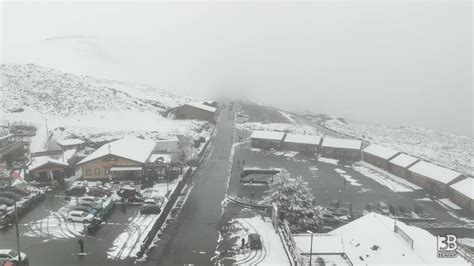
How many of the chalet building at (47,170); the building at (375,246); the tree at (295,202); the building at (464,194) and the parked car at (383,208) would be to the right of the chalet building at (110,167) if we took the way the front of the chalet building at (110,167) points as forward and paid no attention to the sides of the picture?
1

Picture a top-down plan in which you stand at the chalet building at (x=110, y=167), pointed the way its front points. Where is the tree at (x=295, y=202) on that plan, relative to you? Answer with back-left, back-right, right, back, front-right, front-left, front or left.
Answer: front-left

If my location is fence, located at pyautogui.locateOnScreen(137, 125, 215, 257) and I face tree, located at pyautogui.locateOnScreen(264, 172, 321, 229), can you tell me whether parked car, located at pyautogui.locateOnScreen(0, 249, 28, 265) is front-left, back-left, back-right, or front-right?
back-right

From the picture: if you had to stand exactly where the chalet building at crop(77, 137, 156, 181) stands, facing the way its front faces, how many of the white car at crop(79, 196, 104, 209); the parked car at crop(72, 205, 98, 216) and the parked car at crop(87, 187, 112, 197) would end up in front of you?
3

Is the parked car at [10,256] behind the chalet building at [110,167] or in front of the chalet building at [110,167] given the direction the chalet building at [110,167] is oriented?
in front

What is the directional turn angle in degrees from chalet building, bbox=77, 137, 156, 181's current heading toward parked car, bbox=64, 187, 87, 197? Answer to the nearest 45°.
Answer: approximately 45° to its right

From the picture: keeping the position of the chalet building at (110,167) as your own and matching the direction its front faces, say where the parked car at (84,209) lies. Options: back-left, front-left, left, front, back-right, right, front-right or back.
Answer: front

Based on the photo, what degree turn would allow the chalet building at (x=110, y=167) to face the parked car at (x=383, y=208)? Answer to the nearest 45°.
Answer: approximately 45° to its left

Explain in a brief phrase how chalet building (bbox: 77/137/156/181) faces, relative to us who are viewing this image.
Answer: facing the viewer

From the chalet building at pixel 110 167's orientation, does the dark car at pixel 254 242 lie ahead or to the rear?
ahead

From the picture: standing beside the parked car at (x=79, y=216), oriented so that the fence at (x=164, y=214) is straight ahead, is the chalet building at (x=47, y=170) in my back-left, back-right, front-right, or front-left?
back-left

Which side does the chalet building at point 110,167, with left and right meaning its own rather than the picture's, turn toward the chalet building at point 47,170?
right

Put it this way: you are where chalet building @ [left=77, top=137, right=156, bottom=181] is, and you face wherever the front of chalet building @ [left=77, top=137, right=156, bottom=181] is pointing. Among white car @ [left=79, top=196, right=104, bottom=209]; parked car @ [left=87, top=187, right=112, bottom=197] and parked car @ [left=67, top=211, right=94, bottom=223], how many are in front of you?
3

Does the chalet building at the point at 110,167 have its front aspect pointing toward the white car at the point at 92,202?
yes

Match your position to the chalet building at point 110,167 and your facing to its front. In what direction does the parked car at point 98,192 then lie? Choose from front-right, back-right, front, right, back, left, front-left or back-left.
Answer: front

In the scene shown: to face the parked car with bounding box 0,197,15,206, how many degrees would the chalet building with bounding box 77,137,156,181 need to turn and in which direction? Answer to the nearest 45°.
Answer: approximately 45° to its right

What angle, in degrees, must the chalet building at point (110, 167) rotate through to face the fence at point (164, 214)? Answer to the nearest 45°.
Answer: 0° — it already faces it

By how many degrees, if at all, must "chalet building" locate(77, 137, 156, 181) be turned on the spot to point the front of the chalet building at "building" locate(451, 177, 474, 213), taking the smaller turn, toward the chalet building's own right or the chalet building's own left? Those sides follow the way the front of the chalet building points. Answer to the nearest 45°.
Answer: approximately 45° to the chalet building's own left

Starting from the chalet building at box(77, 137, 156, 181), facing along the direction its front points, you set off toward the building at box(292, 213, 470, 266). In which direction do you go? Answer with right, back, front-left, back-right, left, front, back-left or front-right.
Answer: front-left
